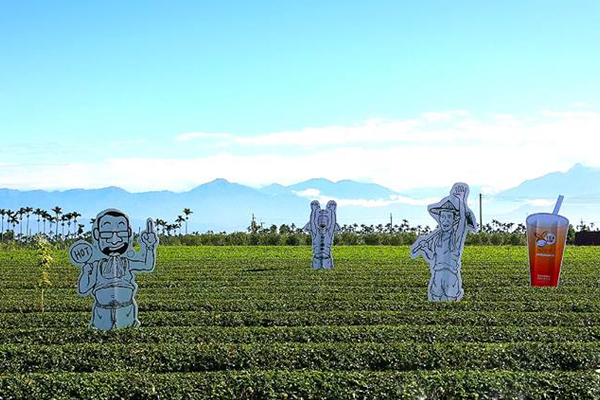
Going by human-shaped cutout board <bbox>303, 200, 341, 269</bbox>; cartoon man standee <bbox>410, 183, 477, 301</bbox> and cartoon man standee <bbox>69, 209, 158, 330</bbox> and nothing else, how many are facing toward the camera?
3

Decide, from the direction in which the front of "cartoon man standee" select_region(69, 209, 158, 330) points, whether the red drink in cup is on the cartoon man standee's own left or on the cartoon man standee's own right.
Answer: on the cartoon man standee's own left

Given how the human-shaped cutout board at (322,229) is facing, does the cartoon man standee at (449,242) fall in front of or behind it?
in front

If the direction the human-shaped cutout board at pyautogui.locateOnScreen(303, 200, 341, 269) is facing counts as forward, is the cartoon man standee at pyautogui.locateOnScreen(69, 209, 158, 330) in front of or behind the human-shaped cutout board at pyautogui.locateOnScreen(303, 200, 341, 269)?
in front

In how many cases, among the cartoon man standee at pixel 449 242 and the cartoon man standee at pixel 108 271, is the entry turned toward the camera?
2

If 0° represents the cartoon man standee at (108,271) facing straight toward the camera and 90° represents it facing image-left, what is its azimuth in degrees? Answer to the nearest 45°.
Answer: approximately 0°

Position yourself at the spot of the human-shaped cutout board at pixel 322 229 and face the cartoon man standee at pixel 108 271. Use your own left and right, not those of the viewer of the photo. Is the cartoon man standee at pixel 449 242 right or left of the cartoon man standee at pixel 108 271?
left

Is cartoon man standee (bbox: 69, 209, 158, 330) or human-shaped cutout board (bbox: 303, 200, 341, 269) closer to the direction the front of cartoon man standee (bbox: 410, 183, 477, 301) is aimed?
the cartoon man standee

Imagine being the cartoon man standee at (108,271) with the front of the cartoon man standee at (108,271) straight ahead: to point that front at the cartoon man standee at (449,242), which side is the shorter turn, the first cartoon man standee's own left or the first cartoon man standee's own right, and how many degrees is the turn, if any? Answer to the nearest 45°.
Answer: approximately 90° to the first cartoon man standee's own left

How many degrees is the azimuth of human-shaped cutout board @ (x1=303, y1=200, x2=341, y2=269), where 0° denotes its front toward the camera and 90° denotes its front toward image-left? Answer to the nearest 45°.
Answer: approximately 0°

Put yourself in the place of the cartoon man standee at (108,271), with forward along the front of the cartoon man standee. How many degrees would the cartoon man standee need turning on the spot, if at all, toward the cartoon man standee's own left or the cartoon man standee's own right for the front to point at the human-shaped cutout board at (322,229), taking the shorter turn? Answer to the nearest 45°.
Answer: approximately 135° to the cartoon man standee's own left
